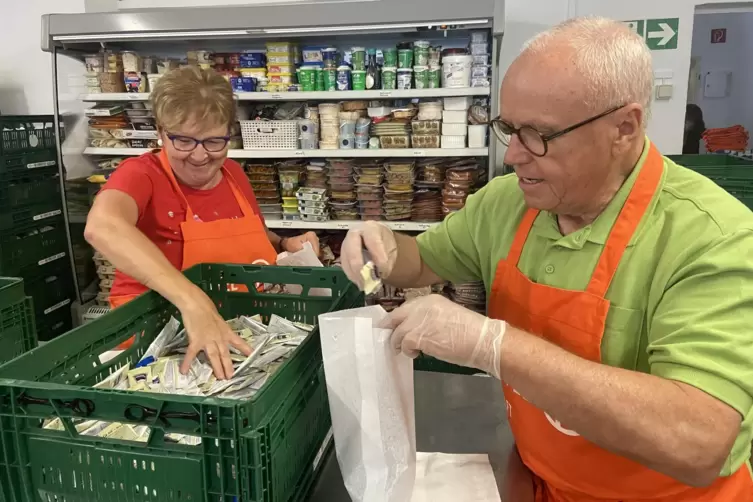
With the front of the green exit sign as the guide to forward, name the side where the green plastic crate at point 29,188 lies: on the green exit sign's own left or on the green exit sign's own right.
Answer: on the green exit sign's own right

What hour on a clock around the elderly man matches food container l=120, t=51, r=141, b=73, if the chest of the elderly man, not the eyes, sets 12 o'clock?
The food container is roughly at 3 o'clock from the elderly man.

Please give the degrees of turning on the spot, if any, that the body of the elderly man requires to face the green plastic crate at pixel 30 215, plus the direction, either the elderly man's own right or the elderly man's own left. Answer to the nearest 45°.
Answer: approximately 90° to the elderly man's own right

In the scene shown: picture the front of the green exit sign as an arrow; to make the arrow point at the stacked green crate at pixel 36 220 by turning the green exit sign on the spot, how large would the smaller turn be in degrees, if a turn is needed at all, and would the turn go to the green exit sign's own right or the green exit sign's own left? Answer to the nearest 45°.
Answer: approximately 45° to the green exit sign's own right

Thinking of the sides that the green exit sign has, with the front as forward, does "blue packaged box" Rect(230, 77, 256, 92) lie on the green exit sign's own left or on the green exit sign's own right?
on the green exit sign's own right

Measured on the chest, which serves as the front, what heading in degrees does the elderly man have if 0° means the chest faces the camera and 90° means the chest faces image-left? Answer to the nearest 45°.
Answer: approximately 45°

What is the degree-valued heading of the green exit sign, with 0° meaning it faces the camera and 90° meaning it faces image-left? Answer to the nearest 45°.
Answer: approximately 0°

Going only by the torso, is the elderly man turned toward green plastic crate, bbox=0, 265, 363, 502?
yes

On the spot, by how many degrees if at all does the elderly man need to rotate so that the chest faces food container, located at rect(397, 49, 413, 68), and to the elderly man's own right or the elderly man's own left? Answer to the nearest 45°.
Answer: approximately 135° to the elderly man's own right
